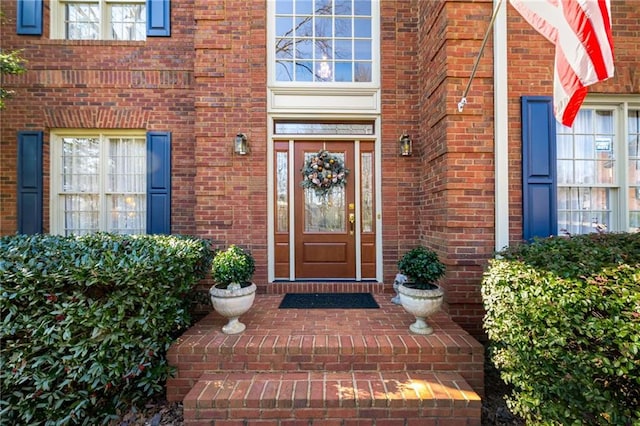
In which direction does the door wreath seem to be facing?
toward the camera

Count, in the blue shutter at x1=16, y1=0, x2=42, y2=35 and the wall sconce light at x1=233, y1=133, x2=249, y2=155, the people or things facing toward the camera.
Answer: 2

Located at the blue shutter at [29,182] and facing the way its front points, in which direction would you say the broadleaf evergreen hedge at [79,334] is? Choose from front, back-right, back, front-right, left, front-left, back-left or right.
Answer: front

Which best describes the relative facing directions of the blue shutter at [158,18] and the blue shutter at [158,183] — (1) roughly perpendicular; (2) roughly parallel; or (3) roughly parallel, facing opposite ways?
roughly parallel

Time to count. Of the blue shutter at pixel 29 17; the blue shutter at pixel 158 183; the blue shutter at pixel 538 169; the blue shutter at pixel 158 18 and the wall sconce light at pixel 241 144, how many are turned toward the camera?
5

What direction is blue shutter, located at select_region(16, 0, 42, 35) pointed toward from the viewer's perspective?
toward the camera

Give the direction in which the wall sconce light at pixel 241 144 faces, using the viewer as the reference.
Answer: facing the viewer

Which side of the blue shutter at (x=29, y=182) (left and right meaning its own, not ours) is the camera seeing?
front

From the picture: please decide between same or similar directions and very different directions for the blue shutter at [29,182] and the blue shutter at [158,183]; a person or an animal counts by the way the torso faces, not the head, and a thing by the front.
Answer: same or similar directions

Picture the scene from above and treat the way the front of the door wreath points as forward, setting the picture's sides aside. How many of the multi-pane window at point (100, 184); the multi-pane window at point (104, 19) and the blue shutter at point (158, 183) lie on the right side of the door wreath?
3

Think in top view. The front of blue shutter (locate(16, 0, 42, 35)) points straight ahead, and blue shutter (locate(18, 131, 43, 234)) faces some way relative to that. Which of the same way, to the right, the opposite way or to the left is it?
the same way
